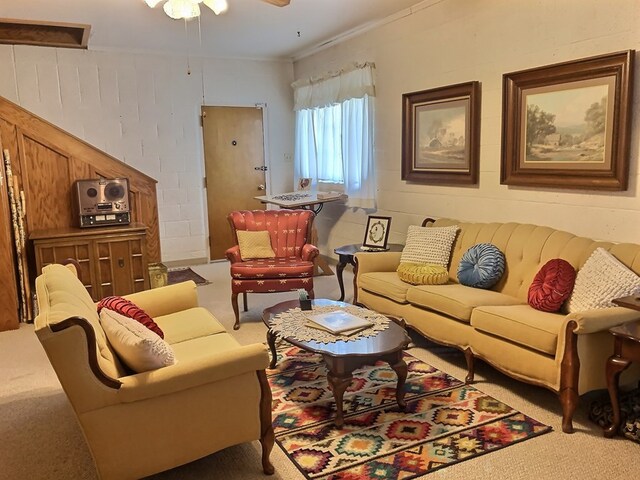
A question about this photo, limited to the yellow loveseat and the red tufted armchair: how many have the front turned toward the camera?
1

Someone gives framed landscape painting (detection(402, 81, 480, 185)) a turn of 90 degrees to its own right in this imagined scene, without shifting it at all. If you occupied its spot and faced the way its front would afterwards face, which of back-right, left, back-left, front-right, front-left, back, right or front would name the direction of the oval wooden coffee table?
back-left

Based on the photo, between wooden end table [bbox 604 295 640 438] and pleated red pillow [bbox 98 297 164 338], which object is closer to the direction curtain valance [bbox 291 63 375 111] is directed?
the pleated red pillow

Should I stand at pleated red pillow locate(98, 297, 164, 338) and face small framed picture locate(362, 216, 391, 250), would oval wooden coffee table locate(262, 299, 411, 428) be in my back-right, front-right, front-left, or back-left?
front-right

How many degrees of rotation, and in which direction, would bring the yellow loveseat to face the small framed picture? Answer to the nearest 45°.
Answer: approximately 45° to its left

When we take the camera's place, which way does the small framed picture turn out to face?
facing the viewer and to the left of the viewer

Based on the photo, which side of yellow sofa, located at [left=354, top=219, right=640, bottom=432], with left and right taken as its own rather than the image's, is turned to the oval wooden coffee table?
front

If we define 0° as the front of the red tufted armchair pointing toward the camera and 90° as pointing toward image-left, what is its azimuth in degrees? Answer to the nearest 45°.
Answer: approximately 0°

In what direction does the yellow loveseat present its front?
to the viewer's right

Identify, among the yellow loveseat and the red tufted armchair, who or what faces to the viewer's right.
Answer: the yellow loveseat

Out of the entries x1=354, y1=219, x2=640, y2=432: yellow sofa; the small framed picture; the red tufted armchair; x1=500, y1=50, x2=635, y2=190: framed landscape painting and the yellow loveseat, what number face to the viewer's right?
1

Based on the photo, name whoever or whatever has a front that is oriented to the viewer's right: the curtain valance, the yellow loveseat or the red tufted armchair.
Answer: the yellow loveseat

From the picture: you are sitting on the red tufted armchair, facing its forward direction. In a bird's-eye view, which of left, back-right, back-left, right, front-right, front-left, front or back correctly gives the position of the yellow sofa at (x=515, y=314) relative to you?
front-left

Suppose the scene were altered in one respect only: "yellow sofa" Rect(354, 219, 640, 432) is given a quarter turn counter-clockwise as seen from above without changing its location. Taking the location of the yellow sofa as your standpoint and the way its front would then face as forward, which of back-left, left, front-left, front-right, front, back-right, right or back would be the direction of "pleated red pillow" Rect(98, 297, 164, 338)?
right

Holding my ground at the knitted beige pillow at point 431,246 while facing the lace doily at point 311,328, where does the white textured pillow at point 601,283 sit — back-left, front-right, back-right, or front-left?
front-left

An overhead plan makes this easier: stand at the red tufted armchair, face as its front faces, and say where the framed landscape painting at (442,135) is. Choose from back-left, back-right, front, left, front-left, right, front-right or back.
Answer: left

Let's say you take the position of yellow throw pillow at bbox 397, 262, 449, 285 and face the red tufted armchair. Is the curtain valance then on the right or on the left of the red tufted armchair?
right

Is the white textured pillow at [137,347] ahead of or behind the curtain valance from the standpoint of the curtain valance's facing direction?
ahead

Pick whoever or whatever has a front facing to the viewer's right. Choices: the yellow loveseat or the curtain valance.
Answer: the yellow loveseat

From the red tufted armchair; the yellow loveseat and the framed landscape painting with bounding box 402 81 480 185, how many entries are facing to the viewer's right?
1

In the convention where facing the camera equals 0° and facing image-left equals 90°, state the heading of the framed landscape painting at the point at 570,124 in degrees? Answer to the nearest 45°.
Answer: approximately 45°

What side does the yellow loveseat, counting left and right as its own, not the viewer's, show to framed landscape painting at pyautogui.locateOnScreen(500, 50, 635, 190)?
front
